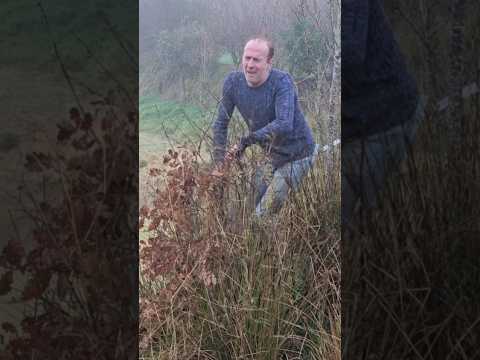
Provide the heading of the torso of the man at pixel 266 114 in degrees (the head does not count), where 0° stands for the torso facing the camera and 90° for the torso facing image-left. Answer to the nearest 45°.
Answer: approximately 45°
